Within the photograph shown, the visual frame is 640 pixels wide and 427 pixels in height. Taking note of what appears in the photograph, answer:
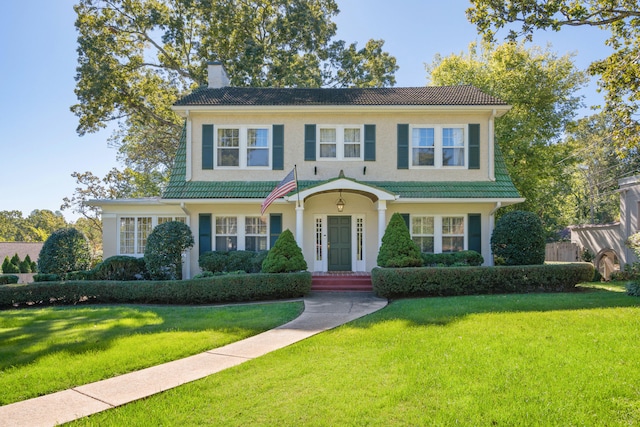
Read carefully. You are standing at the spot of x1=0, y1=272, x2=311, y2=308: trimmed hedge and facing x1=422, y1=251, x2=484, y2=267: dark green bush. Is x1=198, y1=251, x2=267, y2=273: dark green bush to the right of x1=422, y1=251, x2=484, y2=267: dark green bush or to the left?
left

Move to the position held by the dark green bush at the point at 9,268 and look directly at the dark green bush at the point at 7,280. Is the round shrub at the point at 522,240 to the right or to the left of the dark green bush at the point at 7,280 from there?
left

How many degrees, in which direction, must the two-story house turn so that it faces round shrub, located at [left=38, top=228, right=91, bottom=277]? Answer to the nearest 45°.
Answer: approximately 90° to its right

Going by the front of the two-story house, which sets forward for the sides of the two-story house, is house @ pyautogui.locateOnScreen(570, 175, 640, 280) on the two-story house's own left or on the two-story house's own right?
on the two-story house's own left

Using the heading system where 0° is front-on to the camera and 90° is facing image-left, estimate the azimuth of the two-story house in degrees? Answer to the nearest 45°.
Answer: approximately 0°

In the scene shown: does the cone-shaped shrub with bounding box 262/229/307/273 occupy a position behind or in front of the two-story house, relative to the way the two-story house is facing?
in front

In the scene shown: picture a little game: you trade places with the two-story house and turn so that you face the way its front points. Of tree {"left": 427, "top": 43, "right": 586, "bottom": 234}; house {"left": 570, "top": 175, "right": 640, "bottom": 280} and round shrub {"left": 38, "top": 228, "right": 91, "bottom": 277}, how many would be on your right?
1

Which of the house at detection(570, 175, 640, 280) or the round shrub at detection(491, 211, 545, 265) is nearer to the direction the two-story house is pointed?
the round shrub
